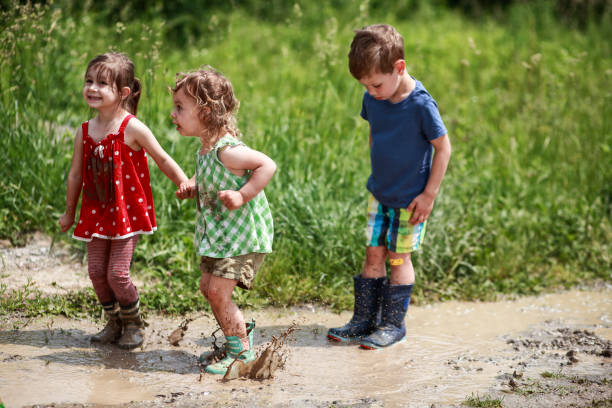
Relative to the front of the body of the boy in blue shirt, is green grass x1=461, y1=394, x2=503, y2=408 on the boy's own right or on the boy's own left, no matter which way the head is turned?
on the boy's own left

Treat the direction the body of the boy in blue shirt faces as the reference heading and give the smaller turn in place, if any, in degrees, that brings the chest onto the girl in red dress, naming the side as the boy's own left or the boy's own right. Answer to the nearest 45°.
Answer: approximately 45° to the boy's own right

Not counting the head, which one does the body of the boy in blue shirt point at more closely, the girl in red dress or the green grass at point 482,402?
the girl in red dress

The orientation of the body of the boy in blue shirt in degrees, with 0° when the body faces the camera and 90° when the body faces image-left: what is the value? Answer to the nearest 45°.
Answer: approximately 45°
